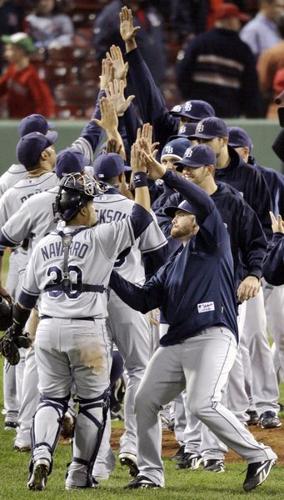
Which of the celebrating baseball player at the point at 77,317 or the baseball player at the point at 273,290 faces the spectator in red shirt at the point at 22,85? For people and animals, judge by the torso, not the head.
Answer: the celebrating baseball player

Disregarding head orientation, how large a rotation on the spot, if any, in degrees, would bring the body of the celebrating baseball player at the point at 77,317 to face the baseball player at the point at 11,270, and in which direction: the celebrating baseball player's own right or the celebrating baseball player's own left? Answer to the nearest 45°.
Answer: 0° — they already face them

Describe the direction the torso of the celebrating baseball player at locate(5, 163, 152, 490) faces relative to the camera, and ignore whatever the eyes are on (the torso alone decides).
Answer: away from the camera

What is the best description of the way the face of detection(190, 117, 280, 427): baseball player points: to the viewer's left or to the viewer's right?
to the viewer's left

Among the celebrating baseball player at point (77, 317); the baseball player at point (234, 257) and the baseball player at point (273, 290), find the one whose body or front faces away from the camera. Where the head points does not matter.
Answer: the celebrating baseball player

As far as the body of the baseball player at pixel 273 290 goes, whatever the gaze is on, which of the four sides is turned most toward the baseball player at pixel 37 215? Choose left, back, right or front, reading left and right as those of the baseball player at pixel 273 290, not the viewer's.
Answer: front

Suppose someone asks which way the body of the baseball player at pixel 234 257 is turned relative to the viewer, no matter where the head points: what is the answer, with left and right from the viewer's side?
facing the viewer and to the left of the viewer

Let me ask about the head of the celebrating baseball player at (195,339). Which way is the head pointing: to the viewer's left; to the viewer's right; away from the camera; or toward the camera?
to the viewer's left

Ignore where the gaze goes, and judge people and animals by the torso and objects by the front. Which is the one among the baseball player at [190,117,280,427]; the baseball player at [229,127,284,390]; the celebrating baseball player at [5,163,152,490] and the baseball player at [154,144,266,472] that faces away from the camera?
the celebrating baseball player

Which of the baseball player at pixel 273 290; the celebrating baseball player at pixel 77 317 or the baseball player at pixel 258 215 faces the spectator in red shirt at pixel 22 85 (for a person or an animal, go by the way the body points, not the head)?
the celebrating baseball player

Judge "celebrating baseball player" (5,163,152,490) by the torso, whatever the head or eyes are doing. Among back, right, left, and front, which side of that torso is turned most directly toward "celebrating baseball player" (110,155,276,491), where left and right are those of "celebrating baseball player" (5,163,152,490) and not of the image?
right

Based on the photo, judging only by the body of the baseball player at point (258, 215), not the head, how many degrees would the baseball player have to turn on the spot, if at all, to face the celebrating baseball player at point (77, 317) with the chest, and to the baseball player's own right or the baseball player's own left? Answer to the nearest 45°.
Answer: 0° — they already face them

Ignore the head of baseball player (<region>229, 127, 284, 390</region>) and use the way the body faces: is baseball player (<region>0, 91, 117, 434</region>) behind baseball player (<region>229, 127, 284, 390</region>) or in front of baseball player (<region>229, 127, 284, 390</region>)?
in front
